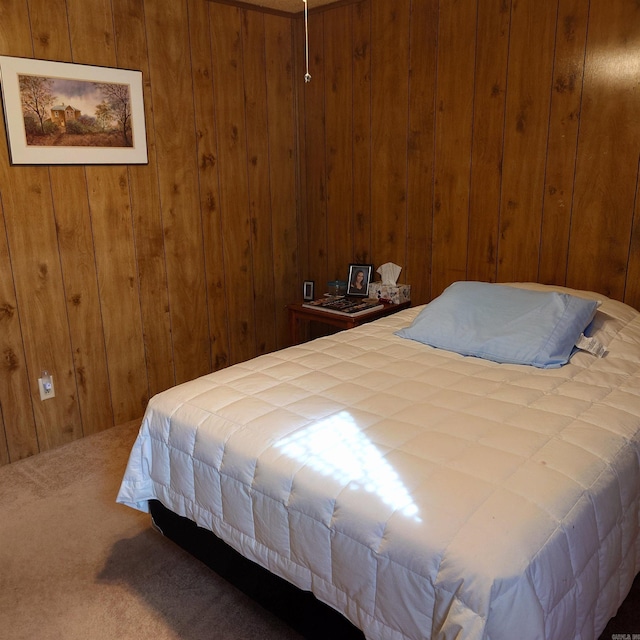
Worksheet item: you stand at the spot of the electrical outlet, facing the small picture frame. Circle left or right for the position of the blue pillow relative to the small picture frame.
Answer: right

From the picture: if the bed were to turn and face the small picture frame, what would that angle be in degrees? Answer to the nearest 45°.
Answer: approximately 135° to its right

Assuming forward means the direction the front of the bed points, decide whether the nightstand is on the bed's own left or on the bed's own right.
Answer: on the bed's own right

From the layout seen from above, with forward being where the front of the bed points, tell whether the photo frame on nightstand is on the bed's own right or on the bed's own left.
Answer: on the bed's own right

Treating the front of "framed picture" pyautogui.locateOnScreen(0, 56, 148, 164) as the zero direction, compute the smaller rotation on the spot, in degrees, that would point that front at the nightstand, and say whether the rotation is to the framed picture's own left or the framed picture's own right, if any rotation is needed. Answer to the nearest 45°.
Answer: approximately 45° to the framed picture's own left

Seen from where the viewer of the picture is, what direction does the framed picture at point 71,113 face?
facing the viewer and to the right of the viewer

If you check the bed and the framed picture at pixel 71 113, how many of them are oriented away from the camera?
0
